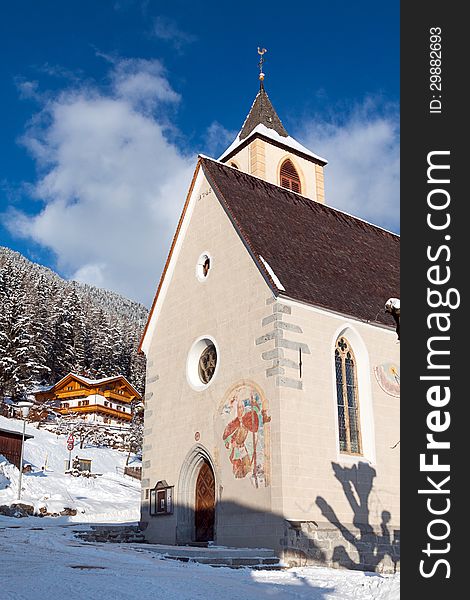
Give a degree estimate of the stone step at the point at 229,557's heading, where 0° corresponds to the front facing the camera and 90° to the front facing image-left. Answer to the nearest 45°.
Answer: approximately 45°

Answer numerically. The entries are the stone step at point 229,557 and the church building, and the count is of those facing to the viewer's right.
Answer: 0

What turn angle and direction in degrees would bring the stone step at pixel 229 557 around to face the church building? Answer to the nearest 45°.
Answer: approximately 135° to its right

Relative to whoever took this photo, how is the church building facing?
facing the viewer and to the left of the viewer
